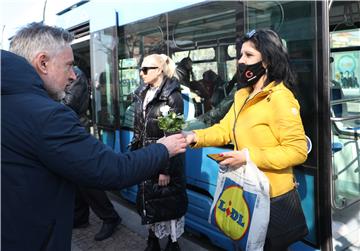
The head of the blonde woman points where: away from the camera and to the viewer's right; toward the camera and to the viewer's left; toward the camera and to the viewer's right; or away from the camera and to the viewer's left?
toward the camera and to the viewer's left

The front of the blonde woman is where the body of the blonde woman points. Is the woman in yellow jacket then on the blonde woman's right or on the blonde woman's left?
on the blonde woman's left

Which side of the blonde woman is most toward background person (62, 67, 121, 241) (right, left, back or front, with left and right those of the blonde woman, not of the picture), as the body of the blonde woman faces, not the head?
right

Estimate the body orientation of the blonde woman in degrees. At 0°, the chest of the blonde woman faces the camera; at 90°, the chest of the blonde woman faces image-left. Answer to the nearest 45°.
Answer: approximately 45°

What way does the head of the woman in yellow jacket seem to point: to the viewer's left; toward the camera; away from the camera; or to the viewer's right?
to the viewer's left
